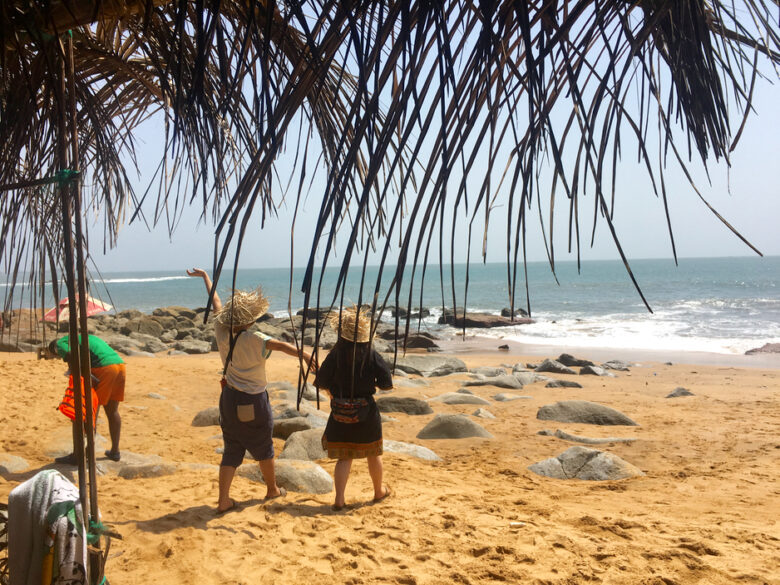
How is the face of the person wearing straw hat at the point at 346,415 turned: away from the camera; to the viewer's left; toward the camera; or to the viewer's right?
away from the camera

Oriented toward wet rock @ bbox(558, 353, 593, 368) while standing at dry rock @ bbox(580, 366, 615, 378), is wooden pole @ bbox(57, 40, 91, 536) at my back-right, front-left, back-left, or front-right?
back-left

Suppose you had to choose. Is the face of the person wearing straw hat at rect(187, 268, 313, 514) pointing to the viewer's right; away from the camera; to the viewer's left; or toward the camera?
away from the camera

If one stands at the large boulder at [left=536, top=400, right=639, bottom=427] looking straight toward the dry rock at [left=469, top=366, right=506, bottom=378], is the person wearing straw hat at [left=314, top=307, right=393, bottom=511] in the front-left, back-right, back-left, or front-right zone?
back-left

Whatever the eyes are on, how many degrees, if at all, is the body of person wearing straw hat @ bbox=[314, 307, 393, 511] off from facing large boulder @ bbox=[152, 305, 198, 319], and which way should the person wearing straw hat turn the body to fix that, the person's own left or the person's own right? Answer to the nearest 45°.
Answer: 0° — they already face it

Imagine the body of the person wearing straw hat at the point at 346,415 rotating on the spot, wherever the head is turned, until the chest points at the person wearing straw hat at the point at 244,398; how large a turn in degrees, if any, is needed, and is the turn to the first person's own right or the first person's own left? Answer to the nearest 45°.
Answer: approximately 90° to the first person's own left

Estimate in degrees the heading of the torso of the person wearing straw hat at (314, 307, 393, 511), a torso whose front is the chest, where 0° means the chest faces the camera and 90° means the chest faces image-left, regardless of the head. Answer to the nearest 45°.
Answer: approximately 180°

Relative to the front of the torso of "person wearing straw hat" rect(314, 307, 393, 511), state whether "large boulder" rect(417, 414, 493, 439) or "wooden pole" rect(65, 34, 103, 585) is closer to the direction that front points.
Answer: the large boulder

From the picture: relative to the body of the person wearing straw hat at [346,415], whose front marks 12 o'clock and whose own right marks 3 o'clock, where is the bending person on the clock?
The bending person is roughly at 10 o'clock from the person wearing straw hat.
